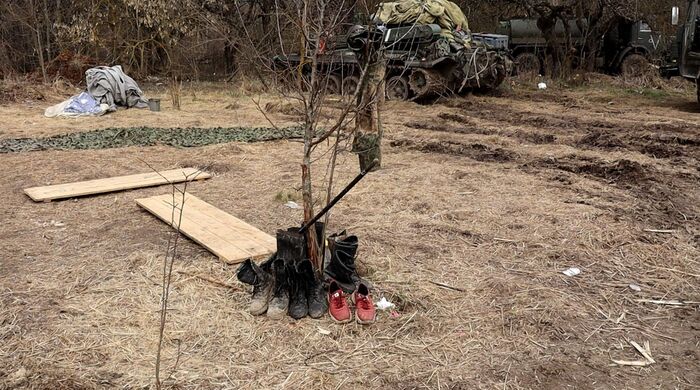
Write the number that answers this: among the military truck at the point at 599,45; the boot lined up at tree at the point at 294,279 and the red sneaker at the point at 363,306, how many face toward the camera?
2

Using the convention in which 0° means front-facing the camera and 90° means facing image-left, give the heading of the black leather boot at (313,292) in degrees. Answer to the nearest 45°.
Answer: approximately 0°

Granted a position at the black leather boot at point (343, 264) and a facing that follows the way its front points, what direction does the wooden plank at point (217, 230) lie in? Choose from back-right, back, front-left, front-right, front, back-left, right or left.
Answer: back

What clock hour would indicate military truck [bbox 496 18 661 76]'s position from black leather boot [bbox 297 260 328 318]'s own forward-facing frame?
The military truck is roughly at 7 o'clock from the black leather boot.

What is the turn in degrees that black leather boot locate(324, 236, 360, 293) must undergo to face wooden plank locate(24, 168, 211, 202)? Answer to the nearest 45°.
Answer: approximately 180°
